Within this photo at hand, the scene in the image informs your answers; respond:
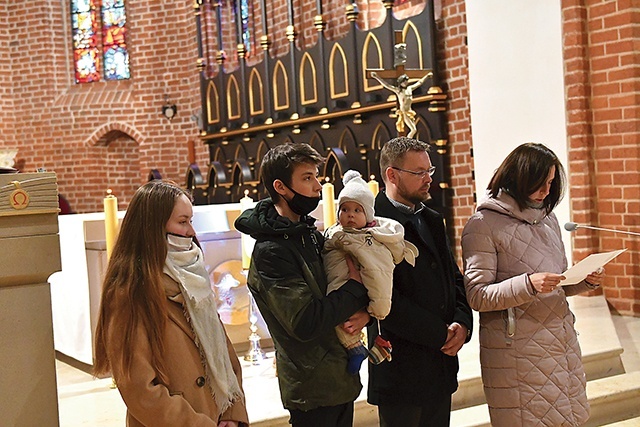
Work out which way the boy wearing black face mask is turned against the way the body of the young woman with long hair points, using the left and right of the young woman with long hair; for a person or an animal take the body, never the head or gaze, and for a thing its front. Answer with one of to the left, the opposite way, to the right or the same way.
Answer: the same way

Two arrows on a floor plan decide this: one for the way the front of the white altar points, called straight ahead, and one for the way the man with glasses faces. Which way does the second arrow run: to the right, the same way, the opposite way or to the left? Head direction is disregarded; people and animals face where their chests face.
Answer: the same way

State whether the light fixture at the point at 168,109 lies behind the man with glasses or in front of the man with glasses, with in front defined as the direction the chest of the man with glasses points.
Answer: behind

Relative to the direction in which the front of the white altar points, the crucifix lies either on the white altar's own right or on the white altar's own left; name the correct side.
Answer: on the white altar's own left

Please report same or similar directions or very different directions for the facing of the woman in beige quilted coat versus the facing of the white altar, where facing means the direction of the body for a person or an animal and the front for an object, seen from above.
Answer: same or similar directions

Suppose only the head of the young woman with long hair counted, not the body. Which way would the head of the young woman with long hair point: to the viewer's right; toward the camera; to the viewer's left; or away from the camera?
to the viewer's right

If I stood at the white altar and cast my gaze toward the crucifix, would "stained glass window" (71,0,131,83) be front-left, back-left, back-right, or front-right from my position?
front-left
